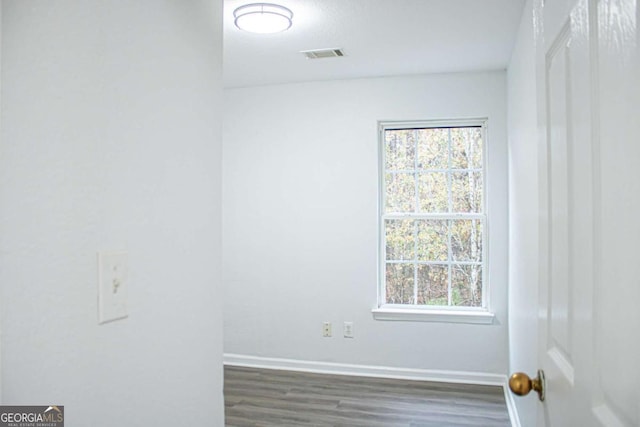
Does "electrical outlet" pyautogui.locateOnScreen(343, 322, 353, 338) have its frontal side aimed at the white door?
yes

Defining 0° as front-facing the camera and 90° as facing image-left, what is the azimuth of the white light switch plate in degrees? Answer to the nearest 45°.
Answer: approximately 315°

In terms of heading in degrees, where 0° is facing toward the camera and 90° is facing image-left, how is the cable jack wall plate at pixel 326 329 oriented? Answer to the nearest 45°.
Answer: approximately 0°

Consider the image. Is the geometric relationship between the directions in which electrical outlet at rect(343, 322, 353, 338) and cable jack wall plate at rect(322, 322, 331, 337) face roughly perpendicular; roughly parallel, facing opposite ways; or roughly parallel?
roughly parallel

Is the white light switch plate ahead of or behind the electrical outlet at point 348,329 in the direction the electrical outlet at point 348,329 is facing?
ahead

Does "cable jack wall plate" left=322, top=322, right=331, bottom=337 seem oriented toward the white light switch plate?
yes

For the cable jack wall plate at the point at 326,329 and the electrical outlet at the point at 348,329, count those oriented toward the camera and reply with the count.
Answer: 2

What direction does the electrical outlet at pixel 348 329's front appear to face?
toward the camera

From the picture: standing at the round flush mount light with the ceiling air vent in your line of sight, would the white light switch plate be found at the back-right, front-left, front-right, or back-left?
back-right
